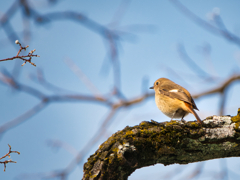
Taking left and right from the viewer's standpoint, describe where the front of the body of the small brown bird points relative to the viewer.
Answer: facing to the left of the viewer
